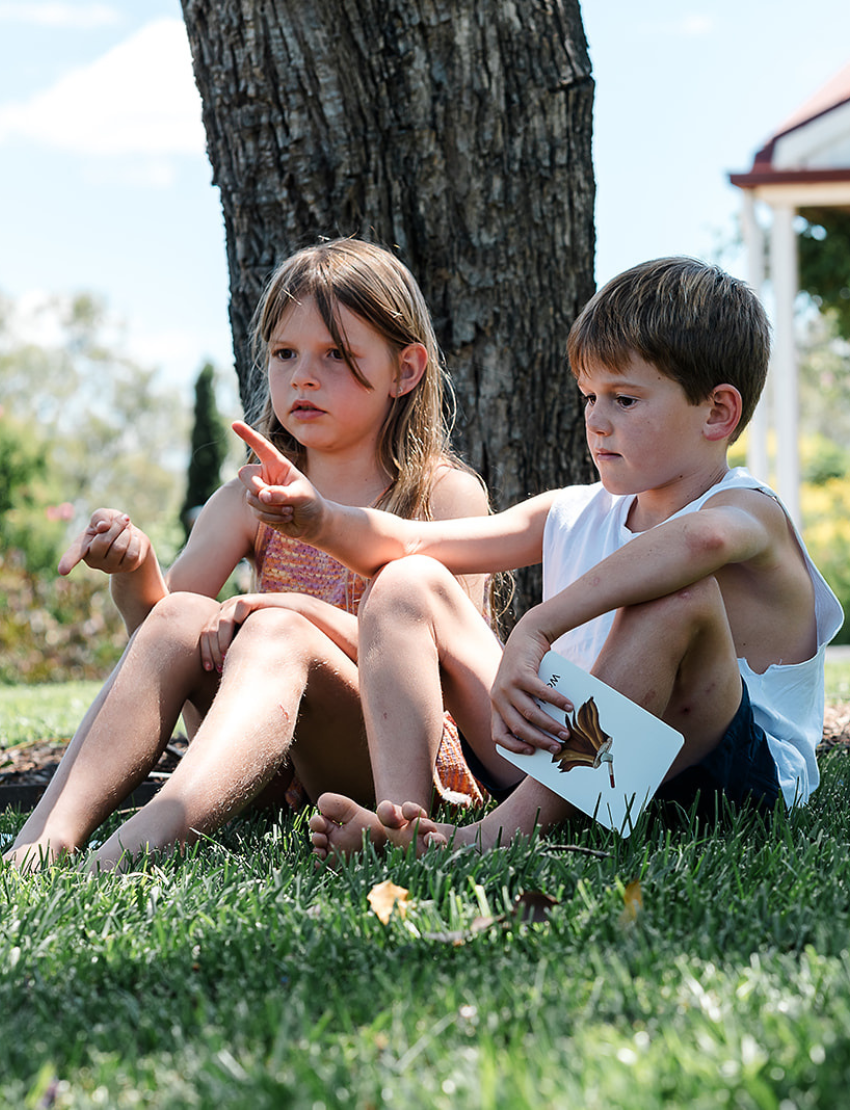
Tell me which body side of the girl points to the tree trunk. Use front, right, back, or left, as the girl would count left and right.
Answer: back

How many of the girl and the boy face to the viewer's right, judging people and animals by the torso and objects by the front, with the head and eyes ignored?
0

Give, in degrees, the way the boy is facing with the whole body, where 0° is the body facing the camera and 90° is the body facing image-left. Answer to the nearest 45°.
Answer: approximately 45°

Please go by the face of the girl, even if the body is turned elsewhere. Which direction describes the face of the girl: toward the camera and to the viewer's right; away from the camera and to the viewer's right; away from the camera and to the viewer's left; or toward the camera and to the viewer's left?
toward the camera and to the viewer's left

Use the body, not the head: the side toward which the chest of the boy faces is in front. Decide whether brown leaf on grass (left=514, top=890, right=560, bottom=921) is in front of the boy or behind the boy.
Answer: in front

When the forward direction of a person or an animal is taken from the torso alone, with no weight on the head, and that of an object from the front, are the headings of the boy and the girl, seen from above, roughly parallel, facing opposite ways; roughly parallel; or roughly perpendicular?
roughly parallel

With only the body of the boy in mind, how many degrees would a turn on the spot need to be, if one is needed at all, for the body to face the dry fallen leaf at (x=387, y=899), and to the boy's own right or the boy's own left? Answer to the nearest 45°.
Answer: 0° — they already face it

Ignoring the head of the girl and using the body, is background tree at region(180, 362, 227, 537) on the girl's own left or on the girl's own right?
on the girl's own right

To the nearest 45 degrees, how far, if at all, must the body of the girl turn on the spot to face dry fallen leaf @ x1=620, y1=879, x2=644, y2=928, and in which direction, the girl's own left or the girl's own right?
approximately 45° to the girl's own left

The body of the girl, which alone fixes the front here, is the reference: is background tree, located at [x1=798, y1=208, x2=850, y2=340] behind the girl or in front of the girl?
behind

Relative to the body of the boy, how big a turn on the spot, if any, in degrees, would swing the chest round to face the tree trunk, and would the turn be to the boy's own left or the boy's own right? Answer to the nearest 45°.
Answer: approximately 135° to the boy's own right

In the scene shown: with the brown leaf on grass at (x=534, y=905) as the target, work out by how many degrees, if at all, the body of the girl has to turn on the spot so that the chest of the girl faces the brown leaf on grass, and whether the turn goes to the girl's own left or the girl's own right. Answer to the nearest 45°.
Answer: approximately 45° to the girl's own left

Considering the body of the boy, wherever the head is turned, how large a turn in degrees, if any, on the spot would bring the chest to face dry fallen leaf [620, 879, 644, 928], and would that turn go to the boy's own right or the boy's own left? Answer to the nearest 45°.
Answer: approximately 45° to the boy's own left

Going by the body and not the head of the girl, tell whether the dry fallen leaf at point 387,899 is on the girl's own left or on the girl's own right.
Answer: on the girl's own left

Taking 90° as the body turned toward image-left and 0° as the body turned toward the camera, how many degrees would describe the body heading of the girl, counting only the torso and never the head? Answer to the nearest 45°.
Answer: approximately 45°

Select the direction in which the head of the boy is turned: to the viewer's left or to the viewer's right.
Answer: to the viewer's left
